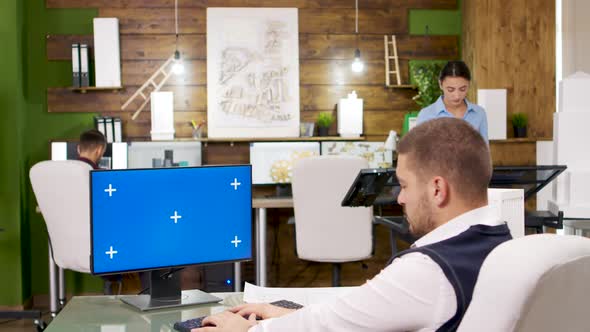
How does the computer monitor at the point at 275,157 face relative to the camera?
toward the camera

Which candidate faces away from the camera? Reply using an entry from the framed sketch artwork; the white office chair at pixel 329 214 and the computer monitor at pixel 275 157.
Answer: the white office chair

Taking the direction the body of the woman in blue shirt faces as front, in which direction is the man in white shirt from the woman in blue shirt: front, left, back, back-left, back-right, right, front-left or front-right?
front

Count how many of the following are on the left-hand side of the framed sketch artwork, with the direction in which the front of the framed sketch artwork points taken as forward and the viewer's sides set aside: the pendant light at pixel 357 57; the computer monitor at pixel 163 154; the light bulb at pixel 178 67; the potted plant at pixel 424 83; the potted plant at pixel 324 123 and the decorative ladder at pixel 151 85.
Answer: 3

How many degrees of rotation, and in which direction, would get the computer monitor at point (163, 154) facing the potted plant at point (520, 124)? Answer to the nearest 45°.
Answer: approximately 90° to its left

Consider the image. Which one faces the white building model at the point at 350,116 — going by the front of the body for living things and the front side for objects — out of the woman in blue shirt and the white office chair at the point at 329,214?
the white office chair

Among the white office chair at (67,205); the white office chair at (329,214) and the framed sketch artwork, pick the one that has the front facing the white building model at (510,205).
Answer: the framed sketch artwork

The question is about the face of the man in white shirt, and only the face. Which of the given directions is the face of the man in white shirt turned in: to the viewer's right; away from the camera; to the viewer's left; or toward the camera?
to the viewer's left

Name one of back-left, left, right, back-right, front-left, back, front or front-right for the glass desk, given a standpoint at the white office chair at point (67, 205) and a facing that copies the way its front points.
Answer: back

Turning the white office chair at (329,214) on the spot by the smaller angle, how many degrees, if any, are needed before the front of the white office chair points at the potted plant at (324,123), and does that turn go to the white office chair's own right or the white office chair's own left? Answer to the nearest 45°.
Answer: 0° — it already faces it

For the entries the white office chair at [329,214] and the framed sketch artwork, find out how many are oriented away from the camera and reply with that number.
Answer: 1

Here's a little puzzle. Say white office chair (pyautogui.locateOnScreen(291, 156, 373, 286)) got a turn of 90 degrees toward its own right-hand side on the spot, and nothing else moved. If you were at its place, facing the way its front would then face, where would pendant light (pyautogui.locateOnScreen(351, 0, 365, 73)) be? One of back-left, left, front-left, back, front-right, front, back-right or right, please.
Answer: left

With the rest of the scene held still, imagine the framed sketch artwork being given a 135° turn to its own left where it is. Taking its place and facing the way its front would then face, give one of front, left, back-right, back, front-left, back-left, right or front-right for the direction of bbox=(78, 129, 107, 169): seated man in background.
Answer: back

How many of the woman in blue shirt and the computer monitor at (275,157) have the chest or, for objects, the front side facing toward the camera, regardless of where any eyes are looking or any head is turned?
2

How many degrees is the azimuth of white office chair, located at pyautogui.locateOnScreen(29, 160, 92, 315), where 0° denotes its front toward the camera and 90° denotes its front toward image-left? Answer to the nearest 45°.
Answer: approximately 180°
